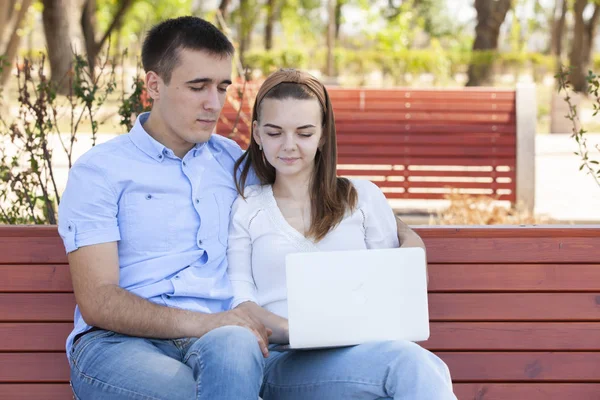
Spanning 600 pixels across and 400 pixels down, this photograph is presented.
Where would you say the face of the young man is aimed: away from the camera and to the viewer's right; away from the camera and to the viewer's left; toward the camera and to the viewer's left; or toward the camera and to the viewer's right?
toward the camera and to the viewer's right

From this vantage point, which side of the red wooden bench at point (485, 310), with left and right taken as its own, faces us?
front

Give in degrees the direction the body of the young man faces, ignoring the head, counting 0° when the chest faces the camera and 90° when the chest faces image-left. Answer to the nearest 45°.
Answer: approximately 315°

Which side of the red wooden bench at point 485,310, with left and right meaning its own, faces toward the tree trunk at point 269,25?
back

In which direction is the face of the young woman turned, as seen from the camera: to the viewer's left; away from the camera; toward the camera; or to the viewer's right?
toward the camera

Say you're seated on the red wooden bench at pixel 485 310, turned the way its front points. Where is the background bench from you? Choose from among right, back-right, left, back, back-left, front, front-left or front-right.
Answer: back

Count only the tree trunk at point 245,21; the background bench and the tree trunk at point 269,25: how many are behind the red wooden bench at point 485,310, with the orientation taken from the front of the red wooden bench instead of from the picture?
3

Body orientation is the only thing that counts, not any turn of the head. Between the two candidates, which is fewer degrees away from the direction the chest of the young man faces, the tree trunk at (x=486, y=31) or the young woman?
the young woman

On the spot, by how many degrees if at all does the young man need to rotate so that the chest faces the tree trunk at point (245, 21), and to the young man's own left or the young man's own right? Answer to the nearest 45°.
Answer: approximately 135° to the young man's own left

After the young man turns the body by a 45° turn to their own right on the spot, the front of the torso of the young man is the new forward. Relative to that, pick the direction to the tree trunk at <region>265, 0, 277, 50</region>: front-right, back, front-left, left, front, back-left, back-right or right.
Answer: back
